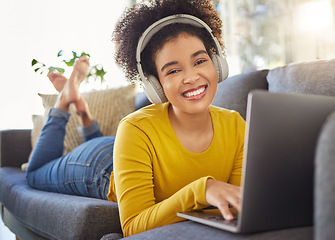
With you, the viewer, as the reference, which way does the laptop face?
facing away from the viewer and to the left of the viewer

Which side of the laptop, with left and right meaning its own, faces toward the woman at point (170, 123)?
front

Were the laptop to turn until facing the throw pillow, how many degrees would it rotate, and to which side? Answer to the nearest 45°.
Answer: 0° — it already faces it
